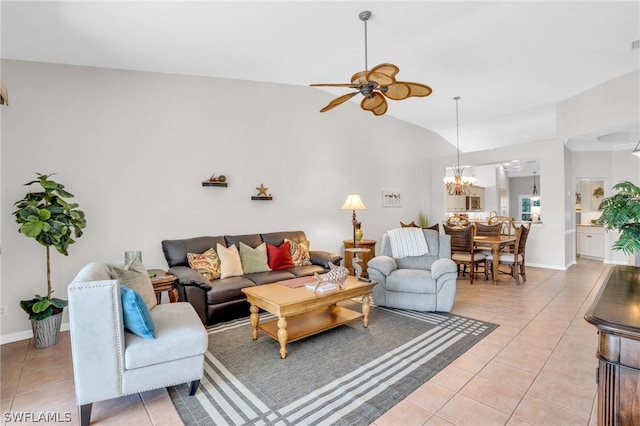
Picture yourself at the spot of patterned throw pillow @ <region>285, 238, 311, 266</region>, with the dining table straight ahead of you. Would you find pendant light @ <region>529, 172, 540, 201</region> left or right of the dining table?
left

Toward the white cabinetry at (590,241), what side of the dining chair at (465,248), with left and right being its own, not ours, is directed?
front

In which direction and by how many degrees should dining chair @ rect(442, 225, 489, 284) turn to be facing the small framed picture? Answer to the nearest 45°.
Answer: approximately 90° to its left

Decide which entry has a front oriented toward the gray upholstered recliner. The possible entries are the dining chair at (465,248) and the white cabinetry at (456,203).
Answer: the white cabinetry

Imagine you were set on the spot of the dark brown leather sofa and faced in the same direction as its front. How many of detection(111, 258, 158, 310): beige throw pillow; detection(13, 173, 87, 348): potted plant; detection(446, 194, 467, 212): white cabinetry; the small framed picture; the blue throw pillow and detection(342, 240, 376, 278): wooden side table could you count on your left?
3

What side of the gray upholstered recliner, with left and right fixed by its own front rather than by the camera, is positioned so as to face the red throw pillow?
right

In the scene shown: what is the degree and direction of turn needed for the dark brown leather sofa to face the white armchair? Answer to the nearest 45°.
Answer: approximately 45° to its right

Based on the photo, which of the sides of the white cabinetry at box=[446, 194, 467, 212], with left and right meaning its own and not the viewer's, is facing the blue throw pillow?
front

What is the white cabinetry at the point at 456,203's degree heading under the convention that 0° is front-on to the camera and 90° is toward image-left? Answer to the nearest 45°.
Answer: approximately 0°

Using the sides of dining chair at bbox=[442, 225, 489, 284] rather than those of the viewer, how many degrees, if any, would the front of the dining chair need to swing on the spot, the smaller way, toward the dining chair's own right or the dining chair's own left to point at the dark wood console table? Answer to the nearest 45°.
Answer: approximately 135° to the dining chair's own right

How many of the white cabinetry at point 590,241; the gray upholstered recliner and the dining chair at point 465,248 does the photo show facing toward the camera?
2

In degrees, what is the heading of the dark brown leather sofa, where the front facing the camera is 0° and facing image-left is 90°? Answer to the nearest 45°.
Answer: approximately 315°

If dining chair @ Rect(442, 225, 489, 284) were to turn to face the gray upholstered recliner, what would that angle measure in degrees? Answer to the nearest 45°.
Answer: approximately 135° to its right

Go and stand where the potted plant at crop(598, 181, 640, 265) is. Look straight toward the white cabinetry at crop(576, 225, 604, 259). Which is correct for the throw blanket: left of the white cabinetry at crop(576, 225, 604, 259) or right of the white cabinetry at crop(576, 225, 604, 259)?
left
